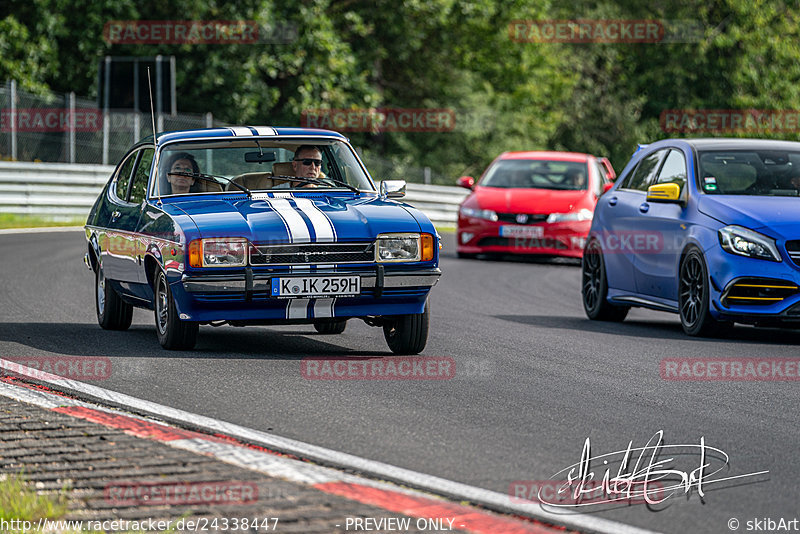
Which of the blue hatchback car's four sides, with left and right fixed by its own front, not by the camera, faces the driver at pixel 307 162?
right

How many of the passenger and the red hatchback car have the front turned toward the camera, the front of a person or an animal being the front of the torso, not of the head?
2

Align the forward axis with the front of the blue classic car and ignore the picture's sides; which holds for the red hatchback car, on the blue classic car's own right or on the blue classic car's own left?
on the blue classic car's own left

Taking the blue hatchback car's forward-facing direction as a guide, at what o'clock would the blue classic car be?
The blue classic car is roughly at 3 o'clock from the blue hatchback car.

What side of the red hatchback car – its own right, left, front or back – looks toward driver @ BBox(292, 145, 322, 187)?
front

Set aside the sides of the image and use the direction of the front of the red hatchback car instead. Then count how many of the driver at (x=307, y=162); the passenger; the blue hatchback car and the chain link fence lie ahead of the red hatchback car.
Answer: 3

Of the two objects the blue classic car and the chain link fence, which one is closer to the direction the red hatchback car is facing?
the blue classic car

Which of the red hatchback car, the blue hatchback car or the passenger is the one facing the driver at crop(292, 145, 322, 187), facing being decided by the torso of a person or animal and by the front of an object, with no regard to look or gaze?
the red hatchback car

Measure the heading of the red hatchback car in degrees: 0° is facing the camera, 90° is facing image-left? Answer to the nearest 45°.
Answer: approximately 0°
